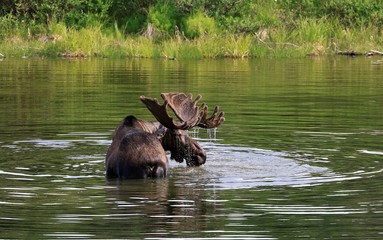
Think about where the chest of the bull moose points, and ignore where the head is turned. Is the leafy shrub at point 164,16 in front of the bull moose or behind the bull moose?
in front

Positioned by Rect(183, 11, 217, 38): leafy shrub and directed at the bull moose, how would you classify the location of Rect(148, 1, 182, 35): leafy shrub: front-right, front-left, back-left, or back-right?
back-right
